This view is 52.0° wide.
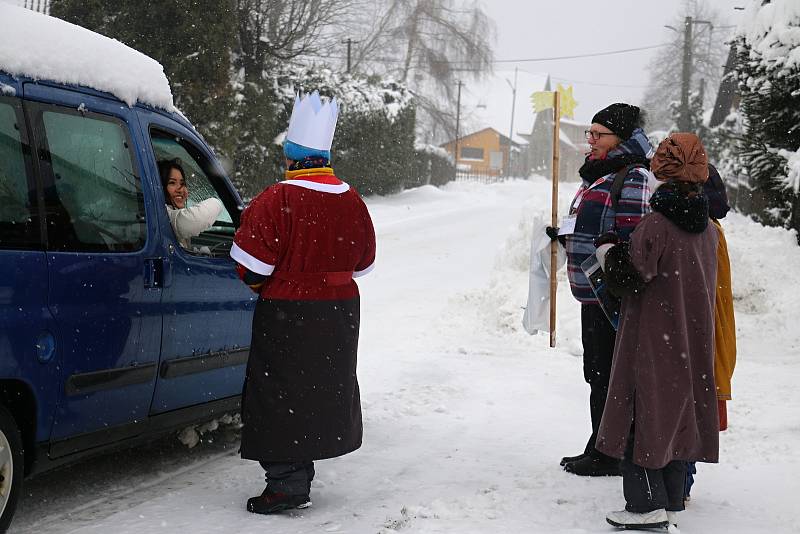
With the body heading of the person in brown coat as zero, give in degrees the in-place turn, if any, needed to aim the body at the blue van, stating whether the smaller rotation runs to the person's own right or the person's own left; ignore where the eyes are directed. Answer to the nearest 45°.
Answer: approximately 45° to the person's own left

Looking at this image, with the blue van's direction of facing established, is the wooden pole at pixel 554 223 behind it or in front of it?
in front

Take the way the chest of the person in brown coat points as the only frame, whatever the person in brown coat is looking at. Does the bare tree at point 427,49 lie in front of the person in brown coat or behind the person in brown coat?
in front

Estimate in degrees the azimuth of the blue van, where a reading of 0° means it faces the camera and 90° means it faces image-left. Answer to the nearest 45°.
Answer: approximately 225°

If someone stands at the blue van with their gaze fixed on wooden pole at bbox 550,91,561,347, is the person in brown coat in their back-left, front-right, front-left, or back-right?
front-right

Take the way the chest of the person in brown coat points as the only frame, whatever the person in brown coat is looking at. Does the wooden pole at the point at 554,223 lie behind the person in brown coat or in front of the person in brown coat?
in front

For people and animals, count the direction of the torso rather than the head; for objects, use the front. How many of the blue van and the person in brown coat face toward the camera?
0

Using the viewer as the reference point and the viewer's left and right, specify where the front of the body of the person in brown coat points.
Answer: facing away from the viewer and to the left of the viewer

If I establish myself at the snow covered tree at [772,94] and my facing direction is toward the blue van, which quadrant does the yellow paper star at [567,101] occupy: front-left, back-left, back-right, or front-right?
front-right

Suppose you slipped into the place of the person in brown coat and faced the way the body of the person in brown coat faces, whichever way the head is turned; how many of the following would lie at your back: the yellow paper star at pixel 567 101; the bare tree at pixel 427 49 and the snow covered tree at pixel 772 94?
0

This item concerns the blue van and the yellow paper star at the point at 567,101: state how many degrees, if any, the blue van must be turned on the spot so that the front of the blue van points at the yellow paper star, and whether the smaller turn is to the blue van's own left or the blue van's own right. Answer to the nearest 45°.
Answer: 0° — it already faces it

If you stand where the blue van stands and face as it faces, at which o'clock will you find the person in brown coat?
The person in brown coat is roughly at 2 o'clock from the blue van.

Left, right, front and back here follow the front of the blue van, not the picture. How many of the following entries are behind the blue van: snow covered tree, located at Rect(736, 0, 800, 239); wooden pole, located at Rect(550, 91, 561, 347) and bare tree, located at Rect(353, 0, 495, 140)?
0
